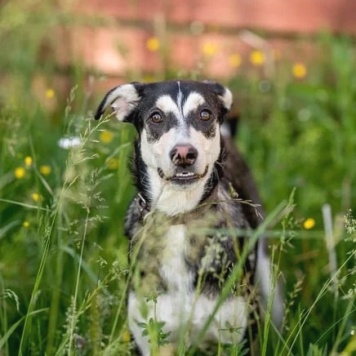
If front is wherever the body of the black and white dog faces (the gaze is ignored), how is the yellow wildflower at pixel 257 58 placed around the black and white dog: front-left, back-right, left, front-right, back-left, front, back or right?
back

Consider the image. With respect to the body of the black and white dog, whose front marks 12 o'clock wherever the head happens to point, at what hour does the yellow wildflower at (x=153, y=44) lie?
The yellow wildflower is roughly at 6 o'clock from the black and white dog.

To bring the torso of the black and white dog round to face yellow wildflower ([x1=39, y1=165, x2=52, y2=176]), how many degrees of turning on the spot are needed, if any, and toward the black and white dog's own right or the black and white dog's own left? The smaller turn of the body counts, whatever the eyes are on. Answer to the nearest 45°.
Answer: approximately 135° to the black and white dog's own right

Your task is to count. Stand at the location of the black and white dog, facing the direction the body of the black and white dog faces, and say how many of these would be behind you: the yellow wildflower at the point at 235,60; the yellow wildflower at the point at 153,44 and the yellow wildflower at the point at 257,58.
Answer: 3

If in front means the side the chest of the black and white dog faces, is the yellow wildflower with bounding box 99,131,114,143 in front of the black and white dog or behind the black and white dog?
behind

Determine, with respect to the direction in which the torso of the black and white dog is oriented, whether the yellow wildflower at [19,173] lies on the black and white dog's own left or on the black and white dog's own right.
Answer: on the black and white dog's own right

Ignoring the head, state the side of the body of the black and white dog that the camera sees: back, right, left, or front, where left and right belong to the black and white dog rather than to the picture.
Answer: front

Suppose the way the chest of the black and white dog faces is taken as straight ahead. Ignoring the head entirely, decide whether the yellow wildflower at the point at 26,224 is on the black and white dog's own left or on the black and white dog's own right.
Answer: on the black and white dog's own right

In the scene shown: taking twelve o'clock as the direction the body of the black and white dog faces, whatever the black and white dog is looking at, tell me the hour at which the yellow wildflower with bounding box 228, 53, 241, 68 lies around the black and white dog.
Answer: The yellow wildflower is roughly at 6 o'clock from the black and white dog.

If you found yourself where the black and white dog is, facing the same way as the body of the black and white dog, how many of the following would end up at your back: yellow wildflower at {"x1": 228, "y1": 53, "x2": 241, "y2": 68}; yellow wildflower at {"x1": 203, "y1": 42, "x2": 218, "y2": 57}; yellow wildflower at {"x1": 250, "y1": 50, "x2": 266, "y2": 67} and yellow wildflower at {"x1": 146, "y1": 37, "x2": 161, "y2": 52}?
4

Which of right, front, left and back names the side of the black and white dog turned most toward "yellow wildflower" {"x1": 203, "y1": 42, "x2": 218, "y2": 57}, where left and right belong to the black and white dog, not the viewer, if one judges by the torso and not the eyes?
back

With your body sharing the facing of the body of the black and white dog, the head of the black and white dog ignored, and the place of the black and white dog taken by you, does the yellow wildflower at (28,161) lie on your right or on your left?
on your right
